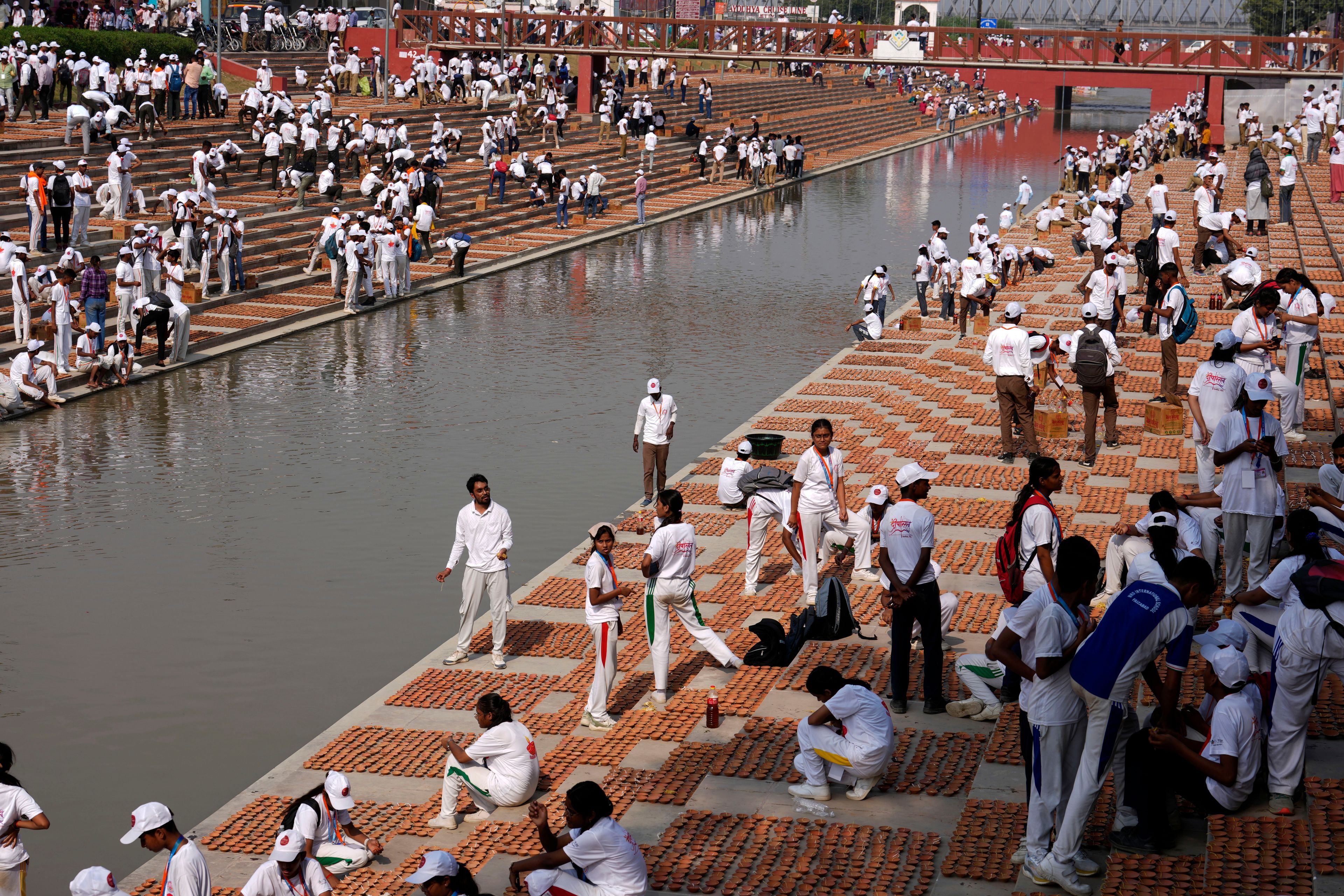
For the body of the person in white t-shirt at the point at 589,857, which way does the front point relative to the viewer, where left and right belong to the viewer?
facing to the left of the viewer

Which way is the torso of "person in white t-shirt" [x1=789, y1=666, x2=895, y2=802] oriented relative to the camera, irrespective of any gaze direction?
to the viewer's left

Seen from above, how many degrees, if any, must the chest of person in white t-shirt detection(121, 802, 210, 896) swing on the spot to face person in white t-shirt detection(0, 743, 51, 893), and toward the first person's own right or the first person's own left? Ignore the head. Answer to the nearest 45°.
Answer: approximately 45° to the first person's own right

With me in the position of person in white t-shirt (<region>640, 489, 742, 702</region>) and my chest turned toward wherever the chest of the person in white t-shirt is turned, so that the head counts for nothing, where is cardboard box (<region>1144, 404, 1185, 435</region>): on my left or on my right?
on my right

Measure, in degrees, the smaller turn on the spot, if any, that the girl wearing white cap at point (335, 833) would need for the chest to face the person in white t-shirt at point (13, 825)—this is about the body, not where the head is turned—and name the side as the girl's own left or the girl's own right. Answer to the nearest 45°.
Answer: approximately 135° to the girl's own right

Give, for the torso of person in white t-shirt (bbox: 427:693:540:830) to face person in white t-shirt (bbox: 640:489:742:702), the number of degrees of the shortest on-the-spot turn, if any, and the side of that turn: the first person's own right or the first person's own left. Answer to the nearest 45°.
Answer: approximately 135° to the first person's own right

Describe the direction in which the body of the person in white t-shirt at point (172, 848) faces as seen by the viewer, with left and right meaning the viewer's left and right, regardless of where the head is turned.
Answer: facing to the left of the viewer

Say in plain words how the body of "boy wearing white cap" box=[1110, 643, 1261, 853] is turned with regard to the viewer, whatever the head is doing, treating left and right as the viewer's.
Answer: facing to the left of the viewer
